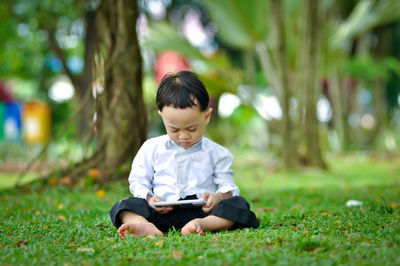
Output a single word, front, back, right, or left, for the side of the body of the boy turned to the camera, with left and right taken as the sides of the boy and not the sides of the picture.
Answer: front

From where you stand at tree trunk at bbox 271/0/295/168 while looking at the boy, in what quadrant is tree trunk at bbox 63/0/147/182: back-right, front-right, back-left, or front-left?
front-right

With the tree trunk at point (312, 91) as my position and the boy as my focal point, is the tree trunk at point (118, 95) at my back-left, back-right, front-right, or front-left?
front-right

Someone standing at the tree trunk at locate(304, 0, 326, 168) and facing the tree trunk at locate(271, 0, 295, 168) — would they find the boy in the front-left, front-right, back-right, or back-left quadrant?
front-left

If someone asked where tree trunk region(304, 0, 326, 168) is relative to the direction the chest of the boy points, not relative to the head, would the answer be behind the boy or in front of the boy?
behind

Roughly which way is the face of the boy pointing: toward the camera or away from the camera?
toward the camera

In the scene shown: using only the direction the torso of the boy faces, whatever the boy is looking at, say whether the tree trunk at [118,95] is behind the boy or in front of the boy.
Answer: behind

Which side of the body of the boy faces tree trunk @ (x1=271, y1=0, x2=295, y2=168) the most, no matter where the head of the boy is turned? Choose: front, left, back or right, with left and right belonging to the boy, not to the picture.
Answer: back
